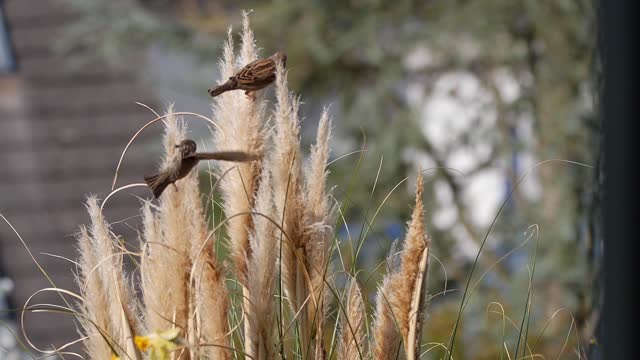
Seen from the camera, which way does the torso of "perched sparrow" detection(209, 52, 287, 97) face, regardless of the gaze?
to the viewer's right
